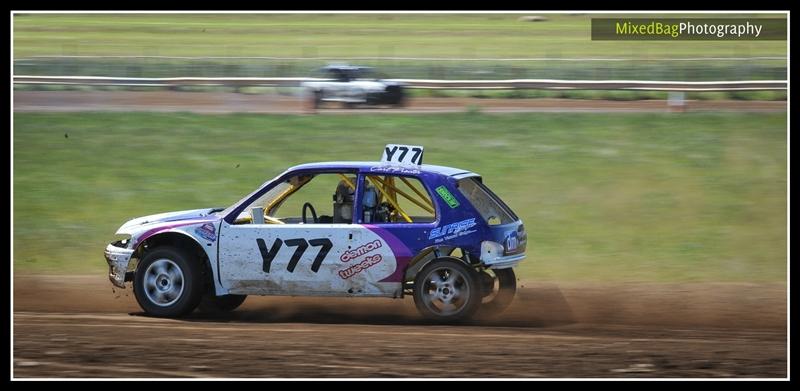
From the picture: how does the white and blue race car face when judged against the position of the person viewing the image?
facing to the left of the viewer

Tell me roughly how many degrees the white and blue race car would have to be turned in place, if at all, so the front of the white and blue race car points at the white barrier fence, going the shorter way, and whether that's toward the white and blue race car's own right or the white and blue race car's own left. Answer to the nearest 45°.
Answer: approximately 90° to the white and blue race car's own right

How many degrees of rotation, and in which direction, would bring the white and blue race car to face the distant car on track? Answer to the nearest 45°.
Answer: approximately 90° to its right
